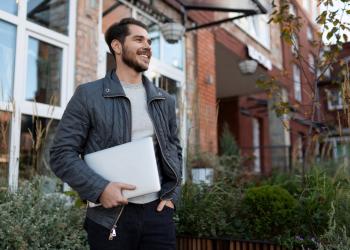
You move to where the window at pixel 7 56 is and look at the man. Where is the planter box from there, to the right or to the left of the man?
left

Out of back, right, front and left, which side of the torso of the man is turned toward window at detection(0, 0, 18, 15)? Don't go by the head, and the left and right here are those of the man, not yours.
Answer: back

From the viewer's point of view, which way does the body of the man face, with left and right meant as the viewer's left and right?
facing the viewer and to the right of the viewer

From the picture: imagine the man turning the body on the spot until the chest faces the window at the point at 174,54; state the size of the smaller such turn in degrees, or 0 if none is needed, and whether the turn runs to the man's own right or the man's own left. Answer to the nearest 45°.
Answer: approximately 135° to the man's own left

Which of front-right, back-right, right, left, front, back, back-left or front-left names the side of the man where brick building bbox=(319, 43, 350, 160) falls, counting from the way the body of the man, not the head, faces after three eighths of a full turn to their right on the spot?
back-right

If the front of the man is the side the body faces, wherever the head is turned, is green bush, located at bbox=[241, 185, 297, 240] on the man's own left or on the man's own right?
on the man's own left

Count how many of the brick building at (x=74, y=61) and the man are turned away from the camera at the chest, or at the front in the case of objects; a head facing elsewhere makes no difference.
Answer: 0

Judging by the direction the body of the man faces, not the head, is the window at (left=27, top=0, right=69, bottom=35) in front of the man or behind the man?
behind

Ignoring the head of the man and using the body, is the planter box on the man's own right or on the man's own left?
on the man's own left

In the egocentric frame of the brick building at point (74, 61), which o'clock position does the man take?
The man is roughly at 1 o'clock from the brick building.

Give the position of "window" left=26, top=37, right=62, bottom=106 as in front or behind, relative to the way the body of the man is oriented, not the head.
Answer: behind

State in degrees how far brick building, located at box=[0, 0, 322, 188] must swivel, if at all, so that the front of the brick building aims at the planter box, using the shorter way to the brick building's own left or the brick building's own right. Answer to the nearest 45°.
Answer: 0° — it already faces it

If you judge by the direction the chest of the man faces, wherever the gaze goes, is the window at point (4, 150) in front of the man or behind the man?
behind
